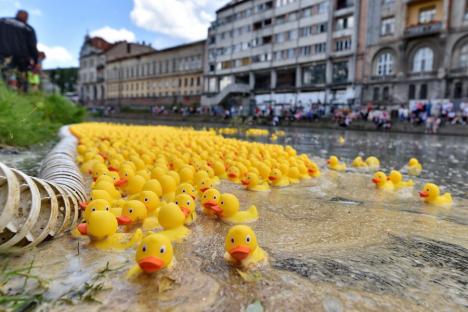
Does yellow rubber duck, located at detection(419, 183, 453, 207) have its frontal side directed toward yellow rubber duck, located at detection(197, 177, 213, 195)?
yes

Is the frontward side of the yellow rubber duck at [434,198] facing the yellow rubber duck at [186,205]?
yes

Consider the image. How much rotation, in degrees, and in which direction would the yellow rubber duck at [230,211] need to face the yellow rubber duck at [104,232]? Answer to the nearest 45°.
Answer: approximately 45° to its left

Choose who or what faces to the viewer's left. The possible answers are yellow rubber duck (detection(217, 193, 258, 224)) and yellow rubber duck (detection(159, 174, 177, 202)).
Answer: yellow rubber duck (detection(217, 193, 258, 224))

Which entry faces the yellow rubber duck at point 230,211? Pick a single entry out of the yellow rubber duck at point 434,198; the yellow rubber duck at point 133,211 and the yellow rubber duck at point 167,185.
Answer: the yellow rubber duck at point 434,198

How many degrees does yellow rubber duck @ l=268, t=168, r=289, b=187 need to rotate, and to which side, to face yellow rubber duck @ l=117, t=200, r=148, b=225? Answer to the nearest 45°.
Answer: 0° — it already faces it

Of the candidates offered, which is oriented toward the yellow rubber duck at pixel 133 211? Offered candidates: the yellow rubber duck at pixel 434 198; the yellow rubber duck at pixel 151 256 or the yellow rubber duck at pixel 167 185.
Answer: the yellow rubber duck at pixel 434 198

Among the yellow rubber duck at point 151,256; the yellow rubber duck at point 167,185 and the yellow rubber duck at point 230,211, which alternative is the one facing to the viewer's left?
the yellow rubber duck at point 230,211

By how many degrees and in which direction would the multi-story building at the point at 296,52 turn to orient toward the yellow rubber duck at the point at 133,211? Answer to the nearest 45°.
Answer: approximately 45° to its left

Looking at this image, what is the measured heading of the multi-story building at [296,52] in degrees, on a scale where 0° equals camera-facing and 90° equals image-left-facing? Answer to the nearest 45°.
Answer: approximately 45°

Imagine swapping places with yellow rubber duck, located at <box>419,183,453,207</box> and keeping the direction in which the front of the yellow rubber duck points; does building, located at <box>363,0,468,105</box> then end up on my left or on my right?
on my right

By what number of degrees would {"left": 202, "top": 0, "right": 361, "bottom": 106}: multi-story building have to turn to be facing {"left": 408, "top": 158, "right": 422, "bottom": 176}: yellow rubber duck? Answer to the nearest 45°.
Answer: approximately 45° to its left

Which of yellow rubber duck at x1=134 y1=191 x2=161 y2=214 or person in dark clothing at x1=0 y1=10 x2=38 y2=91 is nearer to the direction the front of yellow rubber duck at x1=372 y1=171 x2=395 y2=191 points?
the yellow rubber duck

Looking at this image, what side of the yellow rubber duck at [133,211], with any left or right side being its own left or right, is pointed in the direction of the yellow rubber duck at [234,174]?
back
